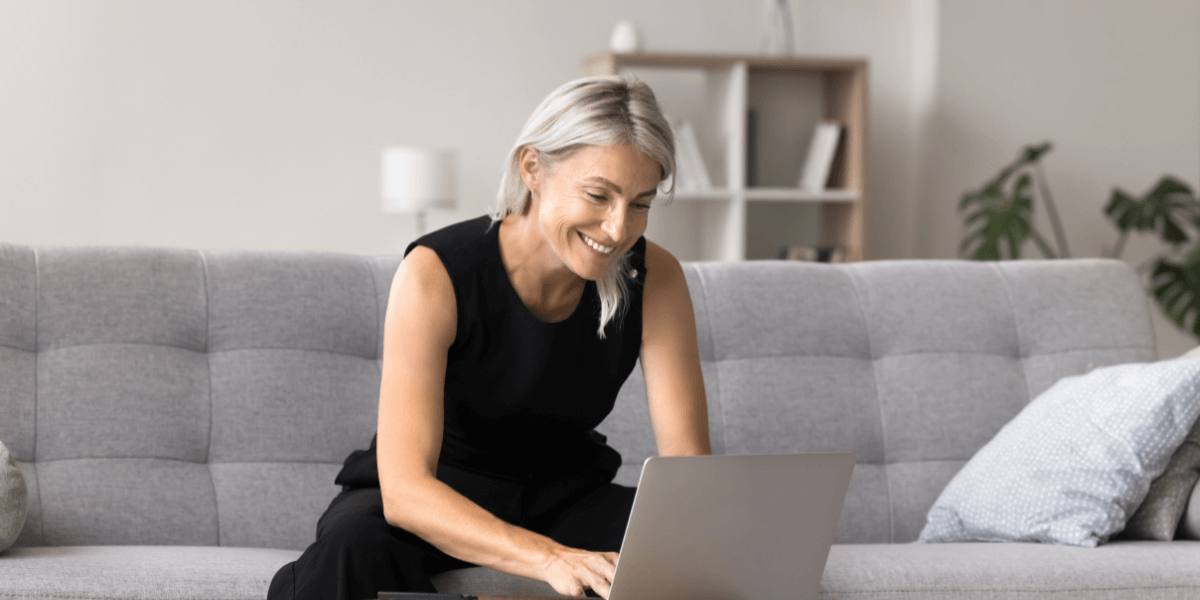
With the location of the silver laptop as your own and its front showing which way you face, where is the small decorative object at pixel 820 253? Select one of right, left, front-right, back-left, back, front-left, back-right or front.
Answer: front-right

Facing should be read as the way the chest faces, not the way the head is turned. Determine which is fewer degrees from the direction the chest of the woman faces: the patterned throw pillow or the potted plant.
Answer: the patterned throw pillow

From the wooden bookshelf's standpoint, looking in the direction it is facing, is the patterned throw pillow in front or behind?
in front

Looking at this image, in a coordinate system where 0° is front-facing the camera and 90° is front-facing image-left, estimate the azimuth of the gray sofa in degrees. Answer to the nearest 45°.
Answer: approximately 0°

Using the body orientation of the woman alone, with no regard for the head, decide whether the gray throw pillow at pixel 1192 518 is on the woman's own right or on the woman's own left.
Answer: on the woman's own left

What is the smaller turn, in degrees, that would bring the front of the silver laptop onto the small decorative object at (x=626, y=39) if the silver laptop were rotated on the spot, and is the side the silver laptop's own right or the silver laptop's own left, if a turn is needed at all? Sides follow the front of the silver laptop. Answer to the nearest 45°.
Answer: approximately 45° to the silver laptop's own right

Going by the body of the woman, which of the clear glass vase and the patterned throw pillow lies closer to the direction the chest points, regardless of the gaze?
the patterned throw pillow

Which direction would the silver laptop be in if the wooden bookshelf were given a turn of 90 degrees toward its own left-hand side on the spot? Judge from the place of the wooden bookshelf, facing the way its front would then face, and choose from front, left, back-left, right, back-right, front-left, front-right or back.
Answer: right

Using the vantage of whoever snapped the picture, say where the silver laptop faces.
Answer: facing away from the viewer and to the left of the viewer

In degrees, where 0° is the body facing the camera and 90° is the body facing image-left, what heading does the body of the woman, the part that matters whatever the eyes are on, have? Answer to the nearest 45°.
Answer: approximately 315°

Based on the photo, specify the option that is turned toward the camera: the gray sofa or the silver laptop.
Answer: the gray sofa

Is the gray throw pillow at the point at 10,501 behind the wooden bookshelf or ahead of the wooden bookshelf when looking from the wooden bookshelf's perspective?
ahead

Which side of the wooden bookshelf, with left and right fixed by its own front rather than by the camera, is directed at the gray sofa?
front

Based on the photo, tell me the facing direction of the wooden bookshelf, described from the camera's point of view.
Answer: facing the viewer
